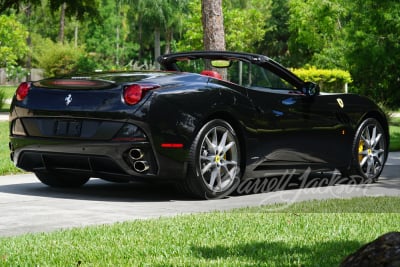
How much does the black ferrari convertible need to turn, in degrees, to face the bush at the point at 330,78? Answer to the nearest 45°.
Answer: approximately 45° to its left

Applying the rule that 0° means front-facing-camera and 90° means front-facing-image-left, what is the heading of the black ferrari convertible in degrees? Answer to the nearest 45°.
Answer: approximately 225°
